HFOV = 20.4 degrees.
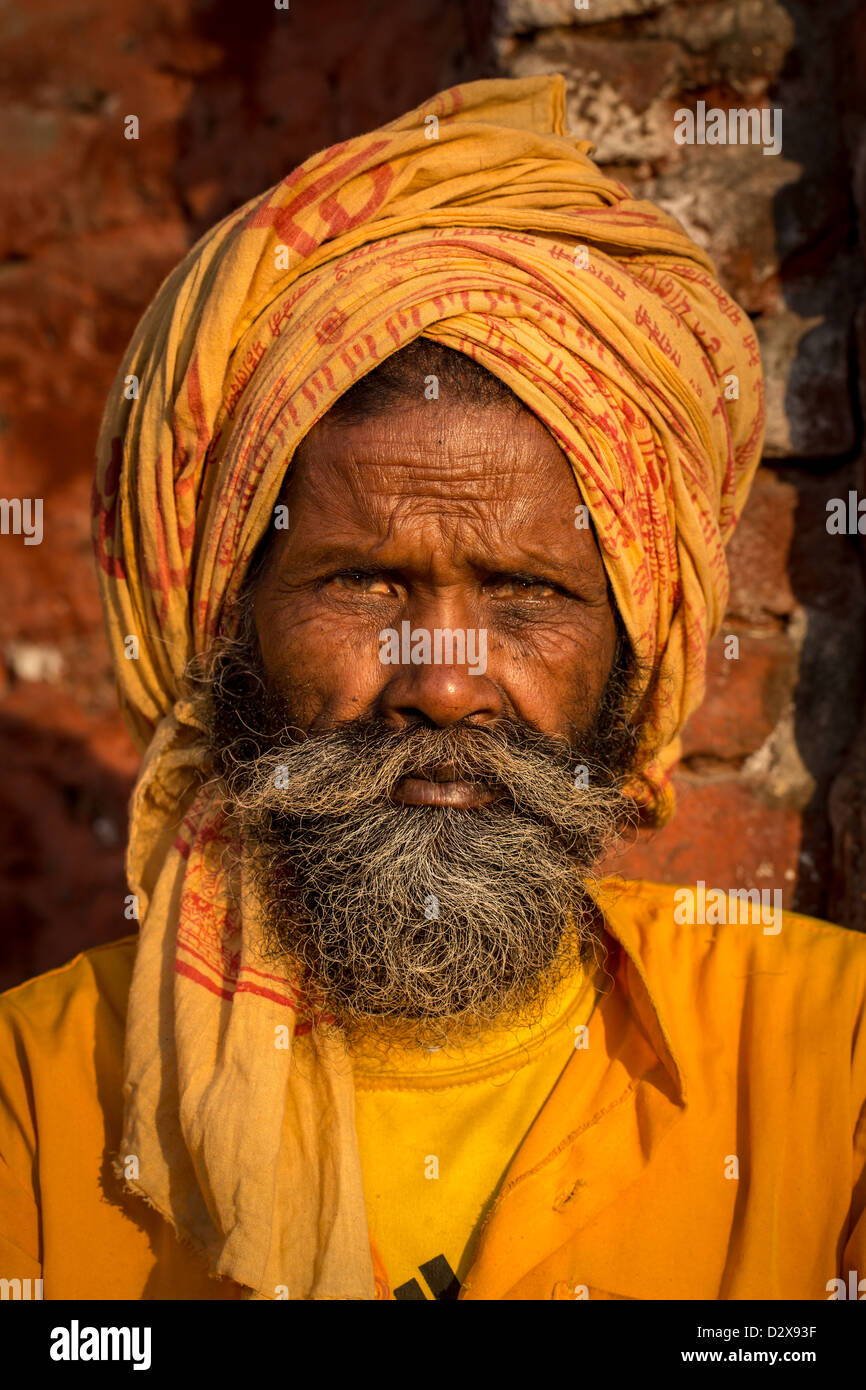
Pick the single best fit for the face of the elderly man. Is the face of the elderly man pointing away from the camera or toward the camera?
toward the camera

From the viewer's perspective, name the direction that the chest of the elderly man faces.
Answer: toward the camera
